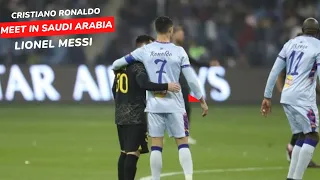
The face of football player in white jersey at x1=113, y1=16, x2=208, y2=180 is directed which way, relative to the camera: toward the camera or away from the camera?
away from the camera

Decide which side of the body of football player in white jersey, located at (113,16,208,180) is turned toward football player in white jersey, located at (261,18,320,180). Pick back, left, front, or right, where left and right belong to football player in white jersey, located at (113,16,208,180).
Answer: right

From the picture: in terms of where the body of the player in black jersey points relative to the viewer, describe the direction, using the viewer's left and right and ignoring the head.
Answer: facing away from the viewer and to the right of the viewer

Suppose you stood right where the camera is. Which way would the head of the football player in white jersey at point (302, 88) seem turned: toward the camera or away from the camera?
away from the camera

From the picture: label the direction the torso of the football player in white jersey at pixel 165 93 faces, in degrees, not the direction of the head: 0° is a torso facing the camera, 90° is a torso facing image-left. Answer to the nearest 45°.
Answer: approximately 180°

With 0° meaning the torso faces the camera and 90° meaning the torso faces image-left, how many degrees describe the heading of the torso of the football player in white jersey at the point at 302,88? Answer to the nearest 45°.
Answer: approximately 225°
